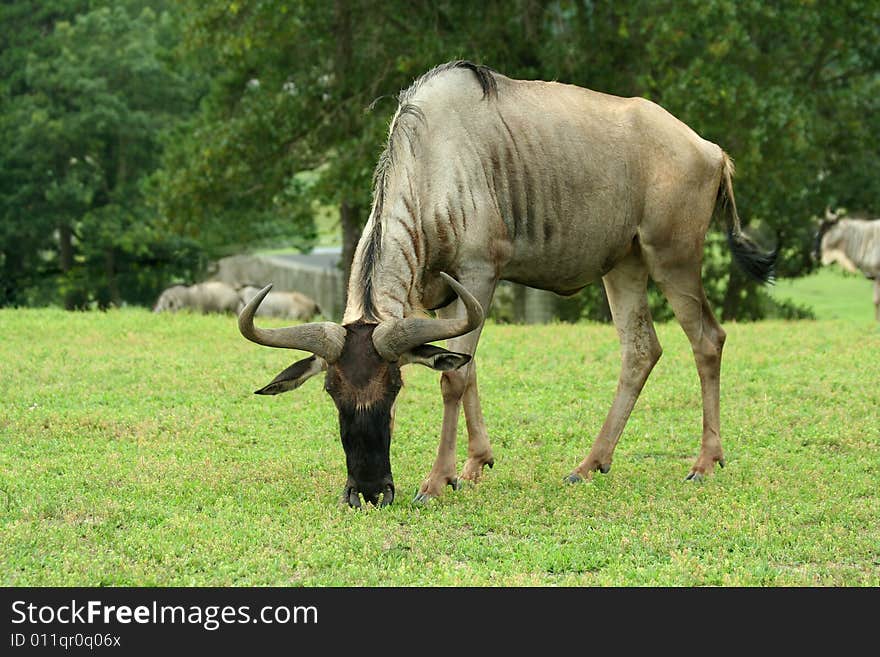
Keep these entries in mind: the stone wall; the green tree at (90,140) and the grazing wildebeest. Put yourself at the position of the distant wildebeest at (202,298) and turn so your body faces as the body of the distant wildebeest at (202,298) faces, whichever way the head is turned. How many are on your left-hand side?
1

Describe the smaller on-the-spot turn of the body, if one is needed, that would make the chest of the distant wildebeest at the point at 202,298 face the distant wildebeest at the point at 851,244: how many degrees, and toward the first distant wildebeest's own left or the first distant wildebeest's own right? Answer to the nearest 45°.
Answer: approximately 135° to the first distant wildebeest's own left

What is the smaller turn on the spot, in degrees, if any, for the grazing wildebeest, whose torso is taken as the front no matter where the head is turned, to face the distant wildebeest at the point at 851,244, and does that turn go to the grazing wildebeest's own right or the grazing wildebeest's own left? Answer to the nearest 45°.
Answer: approximately 180°

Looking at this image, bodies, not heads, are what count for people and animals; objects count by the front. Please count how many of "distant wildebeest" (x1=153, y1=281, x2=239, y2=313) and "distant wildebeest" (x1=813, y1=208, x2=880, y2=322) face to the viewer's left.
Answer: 2

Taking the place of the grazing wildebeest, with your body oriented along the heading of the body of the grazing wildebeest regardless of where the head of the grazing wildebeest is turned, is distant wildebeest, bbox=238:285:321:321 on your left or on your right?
on your right

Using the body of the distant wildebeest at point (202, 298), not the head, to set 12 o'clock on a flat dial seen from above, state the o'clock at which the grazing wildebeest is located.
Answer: The grazing wildebeest is roughly at 9 o'clock from the distant wildebeest.

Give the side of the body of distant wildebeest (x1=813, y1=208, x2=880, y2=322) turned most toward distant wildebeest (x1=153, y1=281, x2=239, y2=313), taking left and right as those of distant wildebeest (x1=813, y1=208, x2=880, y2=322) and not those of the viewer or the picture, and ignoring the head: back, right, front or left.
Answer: front

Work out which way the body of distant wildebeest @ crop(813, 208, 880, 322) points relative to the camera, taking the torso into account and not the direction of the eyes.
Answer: to the viewer's left

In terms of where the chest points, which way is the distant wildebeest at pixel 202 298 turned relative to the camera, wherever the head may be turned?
to the viewer's left

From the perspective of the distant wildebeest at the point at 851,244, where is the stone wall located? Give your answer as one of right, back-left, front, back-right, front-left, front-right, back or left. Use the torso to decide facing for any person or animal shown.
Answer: front-right

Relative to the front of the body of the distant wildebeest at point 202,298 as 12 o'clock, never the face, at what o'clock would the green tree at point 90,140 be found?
The green tree is roughly at 2 o'clock from the distant wildebeest.
